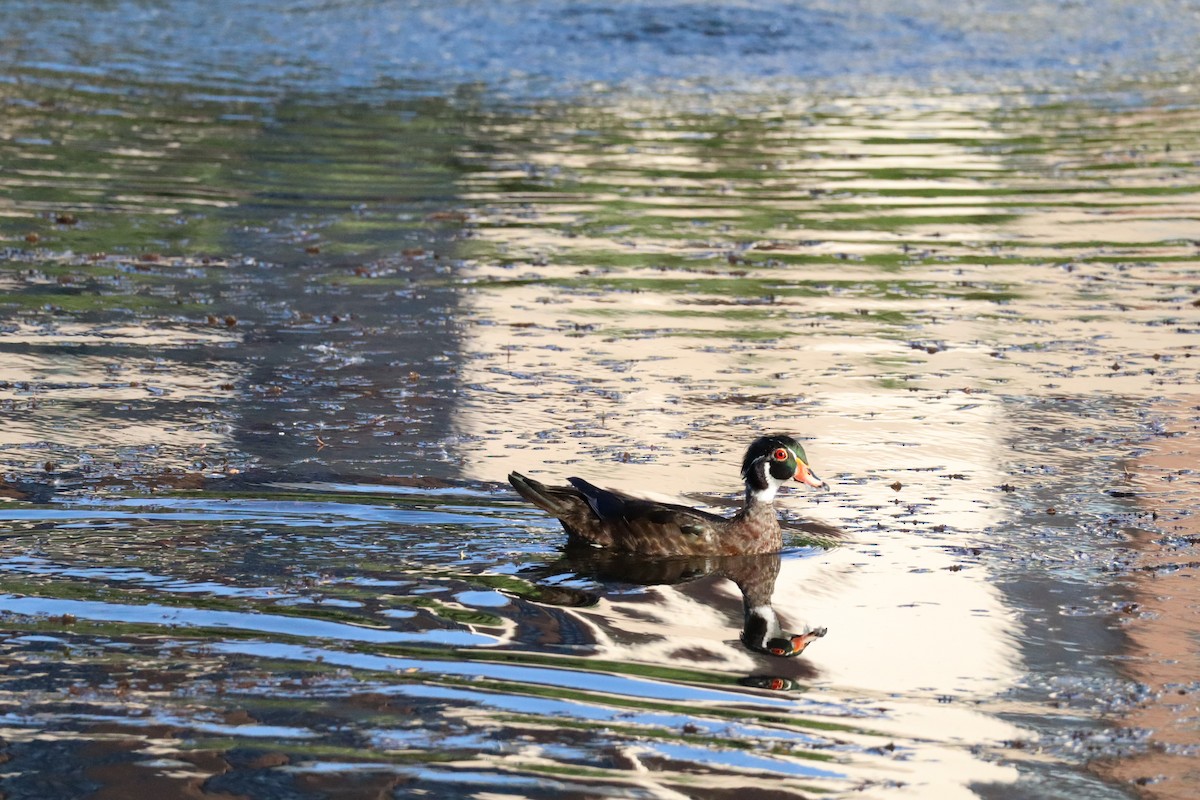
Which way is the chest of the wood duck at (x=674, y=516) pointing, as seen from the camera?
to the viewer's right
